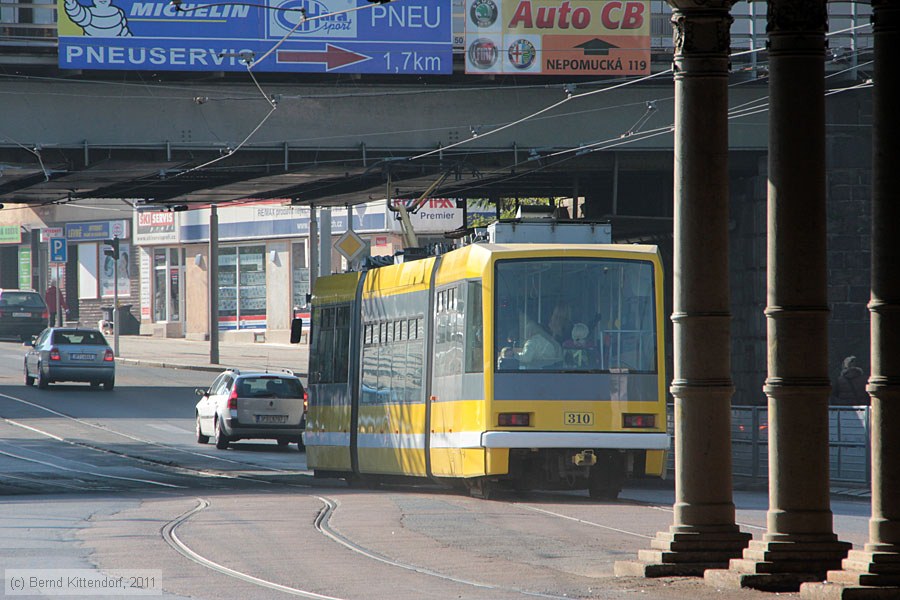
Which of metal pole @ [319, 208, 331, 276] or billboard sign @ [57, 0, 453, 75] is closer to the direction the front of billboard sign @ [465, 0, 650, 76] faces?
the billboard sign

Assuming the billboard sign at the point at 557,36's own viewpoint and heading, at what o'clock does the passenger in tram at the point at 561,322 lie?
The passenger in tram is roughly at 12 o'clock from the billboard sign.

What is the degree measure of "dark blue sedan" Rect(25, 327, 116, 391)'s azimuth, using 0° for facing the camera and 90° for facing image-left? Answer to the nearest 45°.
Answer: approximately 180°

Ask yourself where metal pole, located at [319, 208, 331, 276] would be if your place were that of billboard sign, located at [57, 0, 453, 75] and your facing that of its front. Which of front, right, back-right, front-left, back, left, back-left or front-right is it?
back

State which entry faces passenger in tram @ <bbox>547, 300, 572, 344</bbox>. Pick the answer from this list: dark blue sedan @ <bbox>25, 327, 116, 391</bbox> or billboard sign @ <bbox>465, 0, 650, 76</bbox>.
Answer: the billboard sign

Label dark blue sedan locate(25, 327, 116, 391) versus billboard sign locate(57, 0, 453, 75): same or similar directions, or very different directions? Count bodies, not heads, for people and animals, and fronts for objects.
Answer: very different directions

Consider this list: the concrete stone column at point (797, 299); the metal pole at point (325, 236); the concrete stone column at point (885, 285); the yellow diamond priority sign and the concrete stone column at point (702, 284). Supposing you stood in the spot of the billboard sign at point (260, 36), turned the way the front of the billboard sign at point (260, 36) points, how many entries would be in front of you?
3

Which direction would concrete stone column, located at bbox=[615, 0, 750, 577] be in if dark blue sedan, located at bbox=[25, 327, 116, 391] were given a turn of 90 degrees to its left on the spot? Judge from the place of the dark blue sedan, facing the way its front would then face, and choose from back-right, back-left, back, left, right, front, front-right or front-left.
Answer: left

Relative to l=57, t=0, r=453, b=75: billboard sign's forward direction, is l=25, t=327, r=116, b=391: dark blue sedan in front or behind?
behind

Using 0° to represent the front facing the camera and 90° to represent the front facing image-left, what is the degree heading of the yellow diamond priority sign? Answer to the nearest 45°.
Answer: approximately 0°
